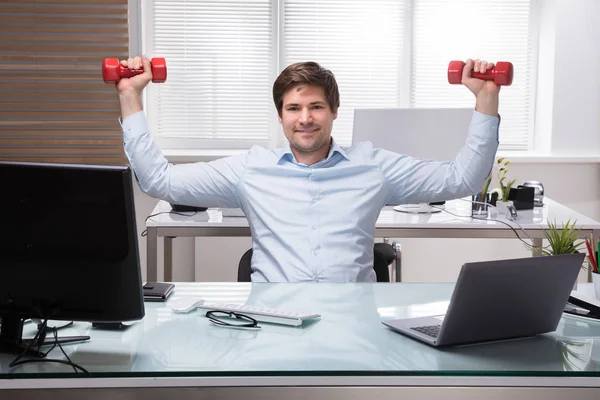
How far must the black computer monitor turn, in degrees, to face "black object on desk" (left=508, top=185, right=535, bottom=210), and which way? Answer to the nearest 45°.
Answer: approximately 45° to its right

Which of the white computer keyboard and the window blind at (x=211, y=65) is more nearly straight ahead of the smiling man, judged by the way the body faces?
the white computer keyboard

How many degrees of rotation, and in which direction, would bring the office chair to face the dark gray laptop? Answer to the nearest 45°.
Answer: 0° — it already faces it

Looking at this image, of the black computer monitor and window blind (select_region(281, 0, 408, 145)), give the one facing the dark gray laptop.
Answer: the window blind

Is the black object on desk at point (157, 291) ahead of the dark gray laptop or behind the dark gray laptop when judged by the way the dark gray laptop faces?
ahead

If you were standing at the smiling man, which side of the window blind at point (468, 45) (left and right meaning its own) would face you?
front

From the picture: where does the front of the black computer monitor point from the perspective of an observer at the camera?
facing away from the viewer

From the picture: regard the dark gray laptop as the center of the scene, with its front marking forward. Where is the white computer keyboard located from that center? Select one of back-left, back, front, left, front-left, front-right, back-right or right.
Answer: front-left

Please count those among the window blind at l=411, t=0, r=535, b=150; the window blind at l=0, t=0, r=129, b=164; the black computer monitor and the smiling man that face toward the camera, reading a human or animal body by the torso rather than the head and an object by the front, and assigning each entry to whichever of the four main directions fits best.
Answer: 3

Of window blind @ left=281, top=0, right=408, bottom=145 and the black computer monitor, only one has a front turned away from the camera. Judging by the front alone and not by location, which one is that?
the black computer monitor

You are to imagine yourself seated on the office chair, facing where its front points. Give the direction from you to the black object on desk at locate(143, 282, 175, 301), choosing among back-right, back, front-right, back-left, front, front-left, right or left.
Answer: front-right

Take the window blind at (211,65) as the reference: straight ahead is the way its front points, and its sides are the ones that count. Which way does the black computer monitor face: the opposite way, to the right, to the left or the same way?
the opposite way

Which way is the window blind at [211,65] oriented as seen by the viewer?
toward the camera

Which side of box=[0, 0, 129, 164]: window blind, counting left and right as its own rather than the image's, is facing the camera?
front
